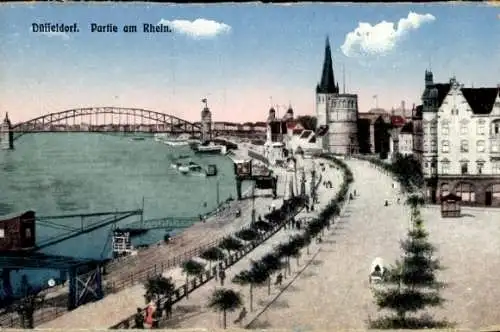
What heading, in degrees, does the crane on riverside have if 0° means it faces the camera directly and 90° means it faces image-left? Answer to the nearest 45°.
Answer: approximately 270°

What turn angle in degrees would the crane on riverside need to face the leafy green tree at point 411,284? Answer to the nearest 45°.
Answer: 0° — it already faces it
